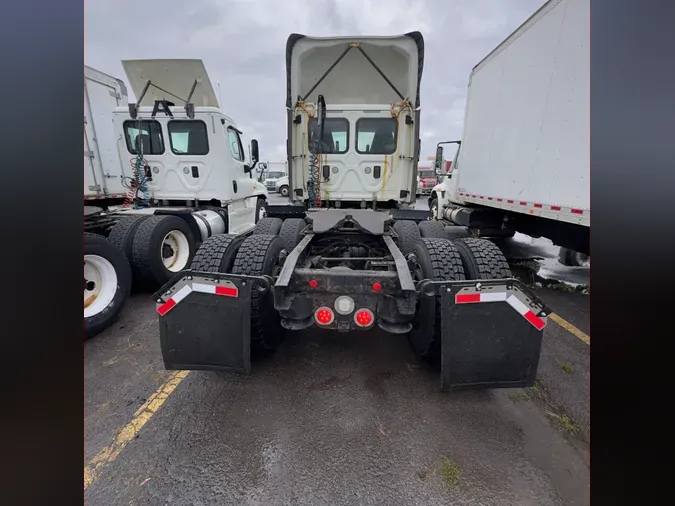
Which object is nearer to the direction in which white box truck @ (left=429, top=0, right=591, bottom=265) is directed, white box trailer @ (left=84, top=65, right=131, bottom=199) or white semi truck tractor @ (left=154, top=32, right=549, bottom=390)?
the white box trailer

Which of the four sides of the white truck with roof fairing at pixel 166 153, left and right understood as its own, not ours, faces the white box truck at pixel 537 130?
right

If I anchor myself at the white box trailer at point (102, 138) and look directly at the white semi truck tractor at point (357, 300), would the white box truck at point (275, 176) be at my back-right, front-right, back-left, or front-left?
back-left

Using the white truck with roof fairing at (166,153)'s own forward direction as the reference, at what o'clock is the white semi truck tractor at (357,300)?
The white semi truck tractor is roughly at 4 o'clock from the white truck with roof fairing.

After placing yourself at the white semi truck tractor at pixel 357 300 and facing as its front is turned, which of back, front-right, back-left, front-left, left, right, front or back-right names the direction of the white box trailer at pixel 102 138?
front-left

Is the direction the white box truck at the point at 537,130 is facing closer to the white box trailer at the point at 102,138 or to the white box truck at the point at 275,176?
the white box truck at the point at 275,176

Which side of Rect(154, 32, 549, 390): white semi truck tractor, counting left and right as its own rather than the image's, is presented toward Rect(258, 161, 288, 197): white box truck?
front

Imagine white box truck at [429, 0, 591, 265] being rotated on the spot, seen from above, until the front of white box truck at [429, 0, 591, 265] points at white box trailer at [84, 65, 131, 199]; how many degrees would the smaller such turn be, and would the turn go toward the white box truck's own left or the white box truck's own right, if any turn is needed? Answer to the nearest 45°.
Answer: approximately 45° to the white box truck's own left

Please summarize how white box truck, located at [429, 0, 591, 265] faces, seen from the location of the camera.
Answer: facing away from the viewer and to the left of the viewer

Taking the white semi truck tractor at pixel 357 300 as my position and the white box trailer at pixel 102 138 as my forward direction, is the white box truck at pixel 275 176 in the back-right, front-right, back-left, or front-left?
front-right

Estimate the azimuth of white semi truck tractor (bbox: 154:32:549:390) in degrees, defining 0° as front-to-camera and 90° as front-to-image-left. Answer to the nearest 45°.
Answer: approximately 180°
